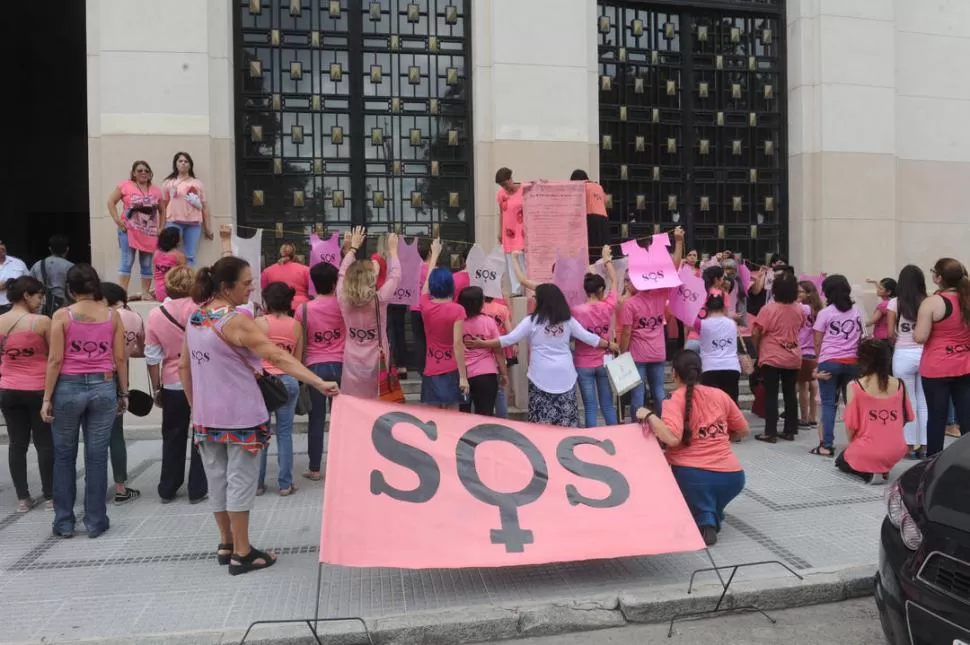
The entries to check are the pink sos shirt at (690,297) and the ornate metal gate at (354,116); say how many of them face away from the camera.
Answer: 0

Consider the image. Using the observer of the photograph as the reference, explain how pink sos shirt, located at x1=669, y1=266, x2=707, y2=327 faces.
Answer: facing the viewer

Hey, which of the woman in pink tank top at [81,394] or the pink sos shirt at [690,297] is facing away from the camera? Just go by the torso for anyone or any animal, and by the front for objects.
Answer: the woman in pink tank top

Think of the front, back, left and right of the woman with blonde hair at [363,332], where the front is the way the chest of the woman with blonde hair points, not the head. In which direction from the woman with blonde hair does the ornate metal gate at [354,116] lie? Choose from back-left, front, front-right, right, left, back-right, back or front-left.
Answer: front

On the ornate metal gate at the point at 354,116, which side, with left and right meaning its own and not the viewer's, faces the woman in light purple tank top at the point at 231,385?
front

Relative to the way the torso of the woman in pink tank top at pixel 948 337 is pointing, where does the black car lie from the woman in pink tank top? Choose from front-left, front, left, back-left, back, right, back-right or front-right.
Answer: back-left

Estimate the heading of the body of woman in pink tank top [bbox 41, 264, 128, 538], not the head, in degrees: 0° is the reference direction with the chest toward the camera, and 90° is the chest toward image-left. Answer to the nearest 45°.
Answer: approximately 180°

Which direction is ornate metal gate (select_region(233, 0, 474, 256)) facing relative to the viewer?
toward the camera

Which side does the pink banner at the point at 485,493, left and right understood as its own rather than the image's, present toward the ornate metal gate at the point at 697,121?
back

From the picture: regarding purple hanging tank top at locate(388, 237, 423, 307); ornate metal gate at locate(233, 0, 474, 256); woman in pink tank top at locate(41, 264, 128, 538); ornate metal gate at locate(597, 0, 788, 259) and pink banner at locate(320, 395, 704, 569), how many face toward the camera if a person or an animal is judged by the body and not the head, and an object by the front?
4

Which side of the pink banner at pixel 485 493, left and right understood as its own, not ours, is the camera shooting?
front

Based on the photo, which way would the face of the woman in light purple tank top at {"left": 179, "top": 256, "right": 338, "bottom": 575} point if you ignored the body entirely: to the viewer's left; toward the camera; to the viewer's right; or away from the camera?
to the viewer's right

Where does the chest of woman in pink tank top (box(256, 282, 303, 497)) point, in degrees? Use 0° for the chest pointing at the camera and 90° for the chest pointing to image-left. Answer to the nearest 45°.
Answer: approximately 180°

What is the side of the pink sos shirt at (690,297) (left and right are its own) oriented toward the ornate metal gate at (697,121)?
back
